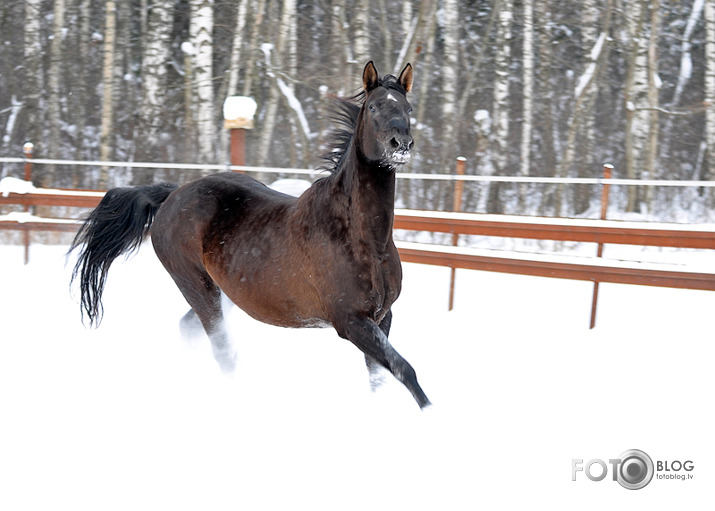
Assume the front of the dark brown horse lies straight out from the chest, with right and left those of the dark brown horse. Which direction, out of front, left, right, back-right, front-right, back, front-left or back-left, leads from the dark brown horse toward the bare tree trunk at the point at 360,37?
back-left

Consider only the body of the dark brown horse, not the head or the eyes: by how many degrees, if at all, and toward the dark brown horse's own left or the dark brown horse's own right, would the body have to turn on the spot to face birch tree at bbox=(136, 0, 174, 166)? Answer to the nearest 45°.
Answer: approximately 135° to the dark brown horse's own left

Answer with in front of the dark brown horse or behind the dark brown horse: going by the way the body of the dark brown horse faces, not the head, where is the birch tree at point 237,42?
behind

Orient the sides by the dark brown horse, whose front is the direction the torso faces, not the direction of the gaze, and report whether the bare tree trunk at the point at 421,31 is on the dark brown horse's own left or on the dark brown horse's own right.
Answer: on the dark brown horse's own left

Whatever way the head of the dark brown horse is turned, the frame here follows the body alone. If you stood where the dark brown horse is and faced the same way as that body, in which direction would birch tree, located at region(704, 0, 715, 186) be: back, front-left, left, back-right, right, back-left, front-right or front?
left

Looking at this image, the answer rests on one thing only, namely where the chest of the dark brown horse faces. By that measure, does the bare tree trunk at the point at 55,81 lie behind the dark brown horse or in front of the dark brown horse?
behind

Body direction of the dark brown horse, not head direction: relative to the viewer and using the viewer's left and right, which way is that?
facing the viewer and to the right of the viewer

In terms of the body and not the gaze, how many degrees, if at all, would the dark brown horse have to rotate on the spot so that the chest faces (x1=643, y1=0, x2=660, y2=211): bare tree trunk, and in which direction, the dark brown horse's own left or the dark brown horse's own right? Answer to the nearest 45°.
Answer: approximately 90° to the dark brown horse's own left

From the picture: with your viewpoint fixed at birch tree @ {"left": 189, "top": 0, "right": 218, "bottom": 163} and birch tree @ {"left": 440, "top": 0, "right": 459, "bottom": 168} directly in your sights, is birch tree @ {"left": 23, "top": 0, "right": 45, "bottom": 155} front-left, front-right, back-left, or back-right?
back-left
